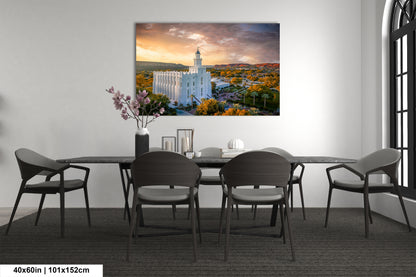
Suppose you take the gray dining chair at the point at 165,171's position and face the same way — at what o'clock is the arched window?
The arched window is roughly at 2 o'clock from the gray dining chair.

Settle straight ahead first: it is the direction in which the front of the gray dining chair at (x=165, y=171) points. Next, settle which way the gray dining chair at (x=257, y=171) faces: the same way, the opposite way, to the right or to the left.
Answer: the same way

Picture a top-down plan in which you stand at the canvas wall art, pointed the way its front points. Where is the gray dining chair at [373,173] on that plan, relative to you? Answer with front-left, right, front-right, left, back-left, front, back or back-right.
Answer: front-left

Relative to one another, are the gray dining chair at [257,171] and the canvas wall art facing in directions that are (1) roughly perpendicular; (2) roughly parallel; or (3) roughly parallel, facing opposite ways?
roughly parallel, facing opposite ways

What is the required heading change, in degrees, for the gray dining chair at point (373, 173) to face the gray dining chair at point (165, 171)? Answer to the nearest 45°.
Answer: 0° — it already faces it

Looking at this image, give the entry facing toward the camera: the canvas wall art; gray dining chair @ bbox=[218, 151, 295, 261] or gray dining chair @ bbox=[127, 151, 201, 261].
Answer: the canvas wall art

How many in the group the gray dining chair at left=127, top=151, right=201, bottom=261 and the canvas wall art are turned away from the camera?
1

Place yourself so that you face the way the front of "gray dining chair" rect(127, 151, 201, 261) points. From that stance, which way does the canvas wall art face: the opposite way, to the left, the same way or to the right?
the opposite way

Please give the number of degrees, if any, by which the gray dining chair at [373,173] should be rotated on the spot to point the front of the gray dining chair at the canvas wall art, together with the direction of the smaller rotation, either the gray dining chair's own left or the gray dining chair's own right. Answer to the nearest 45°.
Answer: approximately 45° to the gray dining chair's own right

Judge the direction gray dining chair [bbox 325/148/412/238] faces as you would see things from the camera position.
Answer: facing the viewer and to the left of the viewer

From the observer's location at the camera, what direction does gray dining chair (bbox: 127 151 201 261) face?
facing away from the viewer

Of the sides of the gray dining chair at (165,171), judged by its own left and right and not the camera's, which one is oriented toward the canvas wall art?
front

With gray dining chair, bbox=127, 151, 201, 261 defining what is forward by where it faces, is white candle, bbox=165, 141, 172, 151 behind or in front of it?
in front

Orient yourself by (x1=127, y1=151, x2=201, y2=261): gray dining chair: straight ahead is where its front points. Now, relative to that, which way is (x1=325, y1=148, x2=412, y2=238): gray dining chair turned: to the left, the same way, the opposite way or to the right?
to the left

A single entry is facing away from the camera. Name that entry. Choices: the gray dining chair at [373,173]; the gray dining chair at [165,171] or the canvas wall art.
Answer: the gray dining chair at [165,171]

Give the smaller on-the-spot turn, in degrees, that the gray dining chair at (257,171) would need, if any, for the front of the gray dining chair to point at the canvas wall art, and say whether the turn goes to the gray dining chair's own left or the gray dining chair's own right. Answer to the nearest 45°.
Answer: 0° — it already faces it

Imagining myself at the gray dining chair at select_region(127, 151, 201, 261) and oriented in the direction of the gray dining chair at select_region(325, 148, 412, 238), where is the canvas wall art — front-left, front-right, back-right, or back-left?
front-left

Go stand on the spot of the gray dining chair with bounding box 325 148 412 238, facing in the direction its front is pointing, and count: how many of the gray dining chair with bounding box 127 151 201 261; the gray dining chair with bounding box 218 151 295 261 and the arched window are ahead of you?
2

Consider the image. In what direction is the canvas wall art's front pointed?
toward the camera

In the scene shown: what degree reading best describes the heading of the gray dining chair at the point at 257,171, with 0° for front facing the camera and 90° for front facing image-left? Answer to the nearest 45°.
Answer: approximately 180°

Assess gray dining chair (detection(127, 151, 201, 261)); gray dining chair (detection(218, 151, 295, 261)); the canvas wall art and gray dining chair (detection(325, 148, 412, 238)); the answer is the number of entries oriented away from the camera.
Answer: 2
